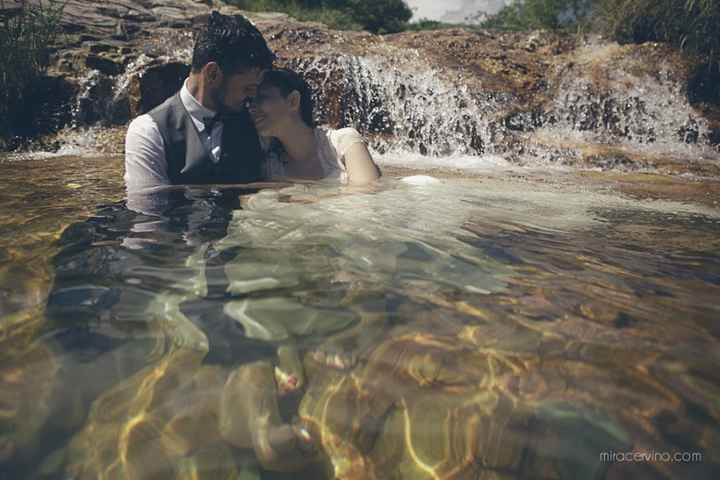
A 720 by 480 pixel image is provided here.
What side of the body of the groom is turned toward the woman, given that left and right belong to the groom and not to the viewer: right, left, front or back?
left

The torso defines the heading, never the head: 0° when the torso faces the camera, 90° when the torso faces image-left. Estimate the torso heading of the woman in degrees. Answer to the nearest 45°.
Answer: approximately 45°

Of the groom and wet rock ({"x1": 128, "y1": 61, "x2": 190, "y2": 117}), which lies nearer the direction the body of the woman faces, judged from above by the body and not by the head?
the groom

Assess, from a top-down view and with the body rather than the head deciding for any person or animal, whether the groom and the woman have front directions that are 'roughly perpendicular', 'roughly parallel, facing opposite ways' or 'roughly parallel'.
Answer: roughly perpendicular

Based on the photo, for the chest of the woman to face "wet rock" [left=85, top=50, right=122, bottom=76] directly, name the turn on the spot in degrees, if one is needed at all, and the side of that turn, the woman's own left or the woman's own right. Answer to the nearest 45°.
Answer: approximately 90° to the woman's own right

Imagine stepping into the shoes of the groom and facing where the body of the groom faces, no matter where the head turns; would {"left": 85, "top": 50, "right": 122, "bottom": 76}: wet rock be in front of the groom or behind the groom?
behind

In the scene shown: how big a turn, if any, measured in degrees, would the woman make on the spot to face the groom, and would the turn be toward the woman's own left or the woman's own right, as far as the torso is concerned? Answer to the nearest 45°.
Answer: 0° — they already face them

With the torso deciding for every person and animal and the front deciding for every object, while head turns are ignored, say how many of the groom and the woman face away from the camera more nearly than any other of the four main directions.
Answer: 0

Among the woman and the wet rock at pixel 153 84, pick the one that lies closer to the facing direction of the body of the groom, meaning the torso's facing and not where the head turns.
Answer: the woman

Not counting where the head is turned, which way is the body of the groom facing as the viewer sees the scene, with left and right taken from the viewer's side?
facing the viewer and to the right of the viewer

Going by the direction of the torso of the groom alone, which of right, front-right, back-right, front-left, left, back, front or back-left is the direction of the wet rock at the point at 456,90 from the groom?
left
